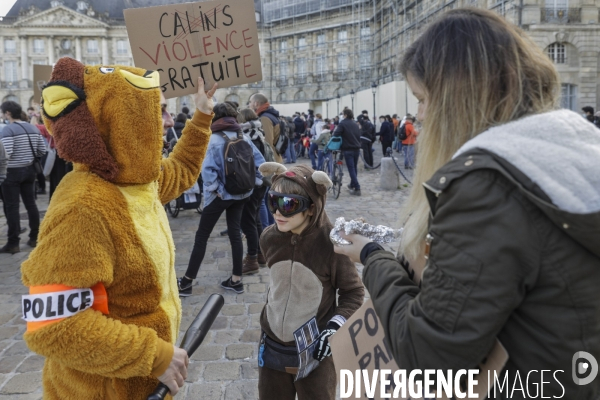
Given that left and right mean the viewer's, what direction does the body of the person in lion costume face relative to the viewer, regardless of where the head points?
facing to the right of the viewer

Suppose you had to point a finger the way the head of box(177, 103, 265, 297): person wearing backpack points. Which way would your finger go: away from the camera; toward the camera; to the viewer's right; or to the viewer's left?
away from the camera

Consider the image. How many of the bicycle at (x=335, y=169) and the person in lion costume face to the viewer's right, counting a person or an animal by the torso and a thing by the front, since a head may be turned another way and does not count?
1

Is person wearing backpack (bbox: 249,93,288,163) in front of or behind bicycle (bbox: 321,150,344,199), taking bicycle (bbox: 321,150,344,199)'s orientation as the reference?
behind

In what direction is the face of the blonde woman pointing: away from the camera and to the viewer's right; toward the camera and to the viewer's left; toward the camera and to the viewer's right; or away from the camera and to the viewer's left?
away from the camera and to the viewer's left

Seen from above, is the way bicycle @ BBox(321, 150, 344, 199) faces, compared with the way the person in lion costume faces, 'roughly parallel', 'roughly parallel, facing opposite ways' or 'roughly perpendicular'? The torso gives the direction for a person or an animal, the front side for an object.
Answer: roughly perpendicular

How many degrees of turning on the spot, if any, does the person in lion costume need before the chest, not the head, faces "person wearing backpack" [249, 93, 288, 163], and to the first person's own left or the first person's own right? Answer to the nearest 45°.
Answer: approximately 90° to the first person's own left
